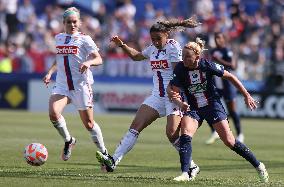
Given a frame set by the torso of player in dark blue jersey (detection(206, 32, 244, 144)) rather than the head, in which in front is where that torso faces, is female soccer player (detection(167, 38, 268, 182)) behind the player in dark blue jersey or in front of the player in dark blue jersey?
in front

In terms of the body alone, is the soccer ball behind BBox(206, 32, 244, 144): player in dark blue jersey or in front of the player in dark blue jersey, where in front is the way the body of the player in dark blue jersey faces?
in front

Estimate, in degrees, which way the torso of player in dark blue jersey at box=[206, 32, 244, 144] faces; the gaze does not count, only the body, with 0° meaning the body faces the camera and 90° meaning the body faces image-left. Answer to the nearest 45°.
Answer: approximately 45°

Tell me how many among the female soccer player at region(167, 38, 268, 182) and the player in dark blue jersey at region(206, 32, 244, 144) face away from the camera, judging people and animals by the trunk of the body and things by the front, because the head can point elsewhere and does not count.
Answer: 0

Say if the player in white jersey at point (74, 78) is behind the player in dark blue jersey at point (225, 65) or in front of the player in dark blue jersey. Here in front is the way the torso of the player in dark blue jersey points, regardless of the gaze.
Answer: in front

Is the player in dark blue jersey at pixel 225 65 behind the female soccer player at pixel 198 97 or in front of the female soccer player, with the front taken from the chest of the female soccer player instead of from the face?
behind

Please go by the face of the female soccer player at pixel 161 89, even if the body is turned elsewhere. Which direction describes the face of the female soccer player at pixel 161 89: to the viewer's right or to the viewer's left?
to the viewer's left

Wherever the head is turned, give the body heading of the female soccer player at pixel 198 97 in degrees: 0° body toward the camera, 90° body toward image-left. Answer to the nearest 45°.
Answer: approximately 45°
